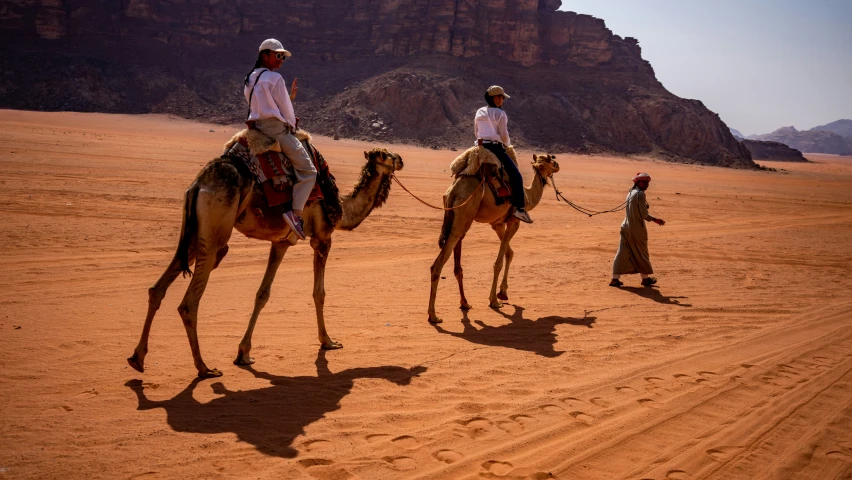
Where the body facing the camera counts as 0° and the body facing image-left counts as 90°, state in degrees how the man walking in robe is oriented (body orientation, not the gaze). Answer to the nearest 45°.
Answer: approximately 270°

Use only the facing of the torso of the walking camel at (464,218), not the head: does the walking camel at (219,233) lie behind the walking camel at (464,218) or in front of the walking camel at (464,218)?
behind

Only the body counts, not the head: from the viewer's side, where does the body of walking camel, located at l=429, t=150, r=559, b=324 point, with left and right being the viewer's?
facing away from the viewer and to the right of the viewer

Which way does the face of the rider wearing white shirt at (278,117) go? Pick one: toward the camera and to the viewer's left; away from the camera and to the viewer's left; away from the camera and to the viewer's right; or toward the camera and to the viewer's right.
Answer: toward the camera and to the viewer's right

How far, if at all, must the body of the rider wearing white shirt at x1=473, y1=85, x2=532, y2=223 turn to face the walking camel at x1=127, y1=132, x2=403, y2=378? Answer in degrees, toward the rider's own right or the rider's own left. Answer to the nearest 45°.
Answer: approximately 180°

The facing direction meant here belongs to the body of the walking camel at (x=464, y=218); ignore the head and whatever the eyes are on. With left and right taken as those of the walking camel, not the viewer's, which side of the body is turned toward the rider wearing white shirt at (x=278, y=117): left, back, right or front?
back

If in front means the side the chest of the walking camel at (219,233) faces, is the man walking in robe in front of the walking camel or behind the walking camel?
in front

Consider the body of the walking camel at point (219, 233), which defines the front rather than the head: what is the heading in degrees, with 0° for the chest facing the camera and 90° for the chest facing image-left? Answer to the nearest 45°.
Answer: approximately 225°

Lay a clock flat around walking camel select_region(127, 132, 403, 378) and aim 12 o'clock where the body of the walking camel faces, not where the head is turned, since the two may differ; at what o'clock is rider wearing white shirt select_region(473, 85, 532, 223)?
The rider wearing white shirt is roughly at 12 o'clock from the walking camel.

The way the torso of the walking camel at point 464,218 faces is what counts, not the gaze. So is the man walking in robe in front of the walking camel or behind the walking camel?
in front

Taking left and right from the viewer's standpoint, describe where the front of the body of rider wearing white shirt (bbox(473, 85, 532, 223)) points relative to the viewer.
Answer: facing away from the viewer and to the right of the viewer

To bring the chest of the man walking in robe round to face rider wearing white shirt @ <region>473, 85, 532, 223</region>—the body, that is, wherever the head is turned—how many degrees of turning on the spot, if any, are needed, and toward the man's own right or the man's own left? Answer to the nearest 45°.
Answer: approximately 135° to the man's own right

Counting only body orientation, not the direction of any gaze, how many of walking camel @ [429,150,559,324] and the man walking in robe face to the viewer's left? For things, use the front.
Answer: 0
